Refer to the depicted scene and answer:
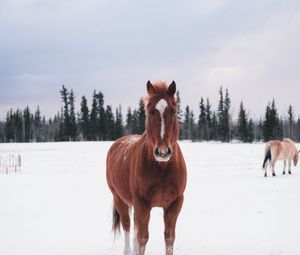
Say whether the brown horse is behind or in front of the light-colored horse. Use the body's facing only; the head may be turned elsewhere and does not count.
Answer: behind

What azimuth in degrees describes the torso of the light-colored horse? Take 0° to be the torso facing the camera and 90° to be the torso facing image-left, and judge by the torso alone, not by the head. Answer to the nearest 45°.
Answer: approximately 225°
